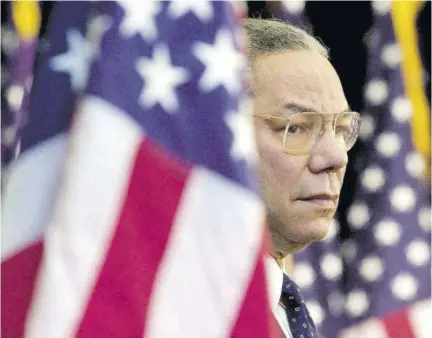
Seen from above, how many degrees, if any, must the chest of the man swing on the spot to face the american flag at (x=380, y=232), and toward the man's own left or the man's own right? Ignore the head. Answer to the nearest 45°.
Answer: approximately 135° to the man's own left

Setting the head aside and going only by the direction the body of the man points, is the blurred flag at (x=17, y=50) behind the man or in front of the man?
behind

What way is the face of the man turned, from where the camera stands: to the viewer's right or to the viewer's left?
to the viewer's right

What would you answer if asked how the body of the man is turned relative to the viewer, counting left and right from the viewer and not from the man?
facing the viewer and to the right of the viewer

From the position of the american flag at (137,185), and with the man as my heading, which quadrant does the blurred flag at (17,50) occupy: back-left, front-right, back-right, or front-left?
front-left

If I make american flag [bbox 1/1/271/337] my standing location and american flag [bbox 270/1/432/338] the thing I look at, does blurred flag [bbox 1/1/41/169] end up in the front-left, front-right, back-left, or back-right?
front-left
